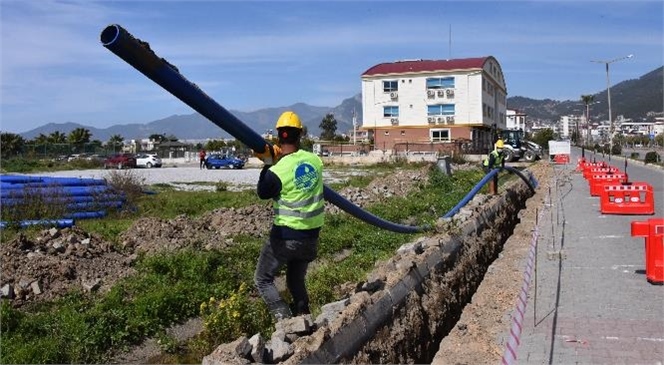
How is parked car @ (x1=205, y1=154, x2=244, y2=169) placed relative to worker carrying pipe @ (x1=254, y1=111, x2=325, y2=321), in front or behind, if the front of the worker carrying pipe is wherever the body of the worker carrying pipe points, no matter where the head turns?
in front

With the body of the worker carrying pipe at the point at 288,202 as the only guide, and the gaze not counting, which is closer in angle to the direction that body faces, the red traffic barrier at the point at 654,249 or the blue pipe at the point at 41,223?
the blue pipe

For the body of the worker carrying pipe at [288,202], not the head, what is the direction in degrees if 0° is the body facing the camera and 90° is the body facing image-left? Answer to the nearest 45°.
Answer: approximately 135°

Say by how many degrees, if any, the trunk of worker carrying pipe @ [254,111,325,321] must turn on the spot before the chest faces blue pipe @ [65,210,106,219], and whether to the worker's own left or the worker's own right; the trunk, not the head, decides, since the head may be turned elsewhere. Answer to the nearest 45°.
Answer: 0° — they already face it

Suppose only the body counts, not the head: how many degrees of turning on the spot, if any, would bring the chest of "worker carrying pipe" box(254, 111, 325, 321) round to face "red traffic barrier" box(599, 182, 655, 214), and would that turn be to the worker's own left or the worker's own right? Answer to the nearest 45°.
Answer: approximately 90° to the worker's own right
